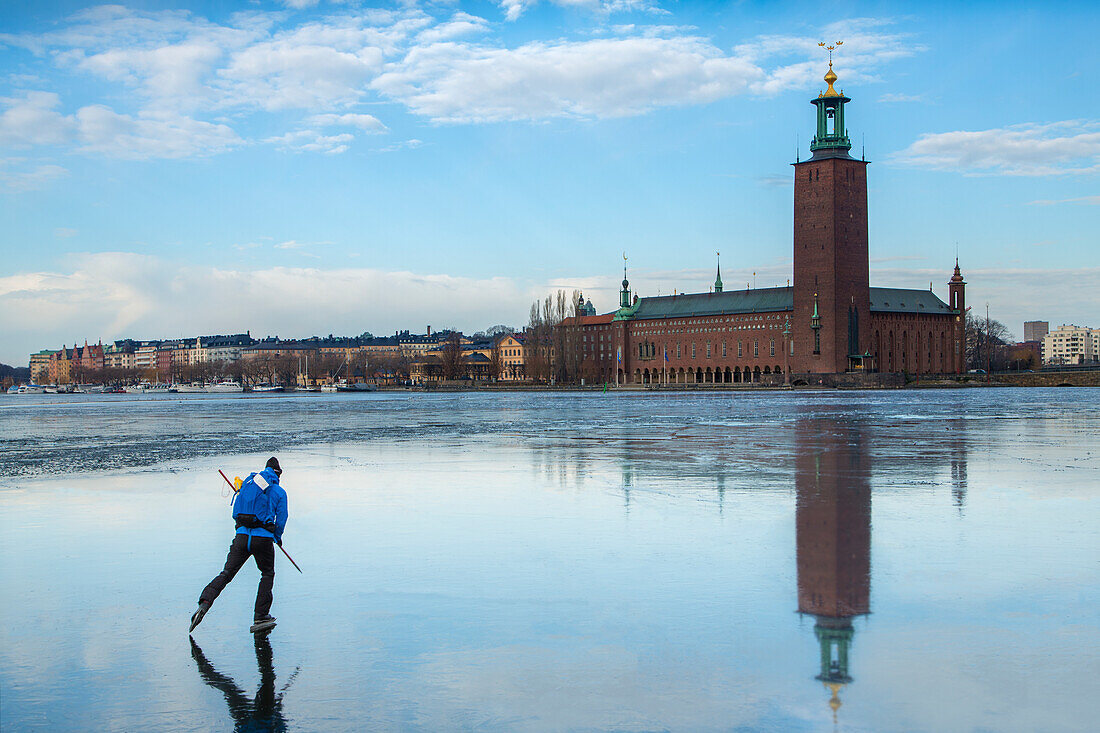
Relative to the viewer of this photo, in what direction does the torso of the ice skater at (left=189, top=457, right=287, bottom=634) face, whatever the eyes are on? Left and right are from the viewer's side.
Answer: facing away from the viewer and to the right of the viewer
